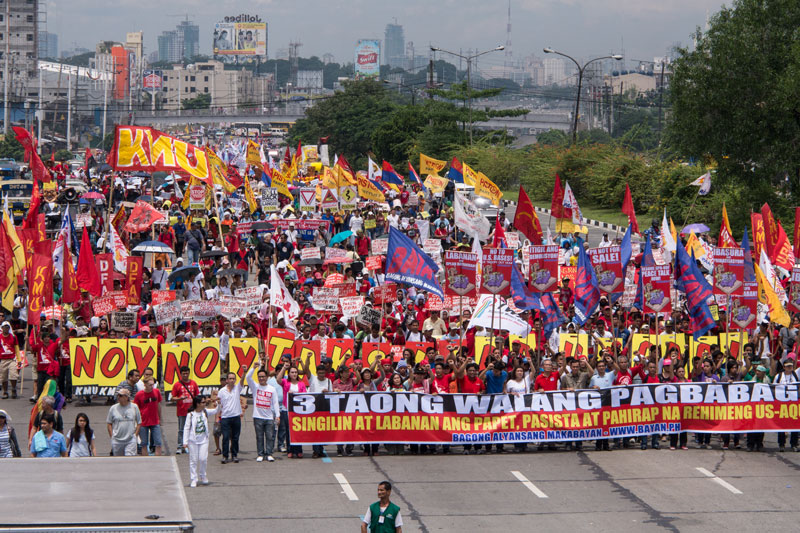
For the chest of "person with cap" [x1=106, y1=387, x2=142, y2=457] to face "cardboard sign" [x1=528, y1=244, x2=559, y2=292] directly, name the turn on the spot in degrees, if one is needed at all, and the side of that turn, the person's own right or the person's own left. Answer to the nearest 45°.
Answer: approximately 135° to the person's own left

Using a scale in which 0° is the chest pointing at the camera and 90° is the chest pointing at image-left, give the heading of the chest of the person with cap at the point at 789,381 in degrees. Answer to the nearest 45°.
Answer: approximately 0°

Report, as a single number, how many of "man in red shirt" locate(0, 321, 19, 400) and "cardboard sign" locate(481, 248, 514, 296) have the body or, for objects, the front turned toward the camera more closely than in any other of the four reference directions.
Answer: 2

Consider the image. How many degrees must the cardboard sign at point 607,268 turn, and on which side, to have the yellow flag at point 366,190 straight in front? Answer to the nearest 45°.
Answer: approximately 135° to its right

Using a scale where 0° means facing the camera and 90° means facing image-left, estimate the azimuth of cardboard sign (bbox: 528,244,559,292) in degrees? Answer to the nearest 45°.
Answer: approximately 0°

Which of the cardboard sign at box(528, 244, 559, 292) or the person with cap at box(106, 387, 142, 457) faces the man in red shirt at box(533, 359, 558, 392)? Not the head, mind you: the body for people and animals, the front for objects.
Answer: the cardboard sign

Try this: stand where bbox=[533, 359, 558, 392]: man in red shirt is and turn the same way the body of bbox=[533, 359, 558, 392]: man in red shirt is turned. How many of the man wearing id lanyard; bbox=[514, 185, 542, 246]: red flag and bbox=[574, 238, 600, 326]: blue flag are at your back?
2

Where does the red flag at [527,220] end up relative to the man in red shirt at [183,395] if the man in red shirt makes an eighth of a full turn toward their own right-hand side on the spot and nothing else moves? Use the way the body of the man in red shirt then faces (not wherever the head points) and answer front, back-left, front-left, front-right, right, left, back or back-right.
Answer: back

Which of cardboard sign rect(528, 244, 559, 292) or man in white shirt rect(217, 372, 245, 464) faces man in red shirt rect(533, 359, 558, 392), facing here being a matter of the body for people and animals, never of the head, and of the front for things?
the cardboard sign

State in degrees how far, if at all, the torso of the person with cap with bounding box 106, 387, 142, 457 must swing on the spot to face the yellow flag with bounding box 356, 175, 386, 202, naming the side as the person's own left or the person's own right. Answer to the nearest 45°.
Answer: approximately 180°
